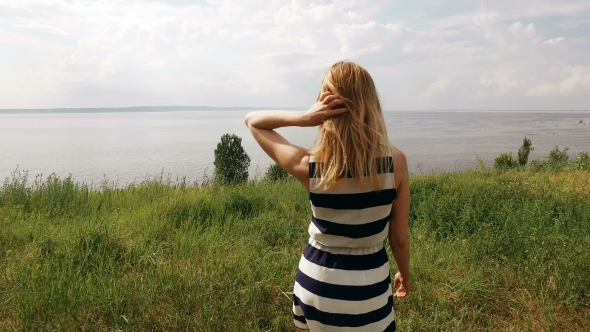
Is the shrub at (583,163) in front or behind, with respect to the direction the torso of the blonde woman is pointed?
in front

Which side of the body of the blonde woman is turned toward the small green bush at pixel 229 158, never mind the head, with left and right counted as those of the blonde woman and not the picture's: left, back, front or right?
front

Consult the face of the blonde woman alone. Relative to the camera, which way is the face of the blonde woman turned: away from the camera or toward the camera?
away from the camera

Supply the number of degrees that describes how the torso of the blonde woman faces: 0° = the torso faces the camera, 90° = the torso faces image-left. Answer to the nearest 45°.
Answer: approximately 180°
